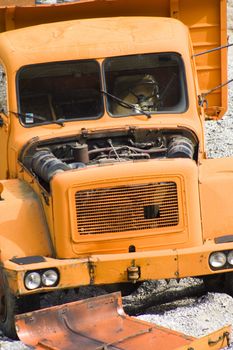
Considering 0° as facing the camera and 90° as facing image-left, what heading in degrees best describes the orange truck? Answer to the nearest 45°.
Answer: approximately 0°

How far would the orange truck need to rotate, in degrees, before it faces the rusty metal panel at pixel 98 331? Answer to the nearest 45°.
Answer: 0° — it already faces it
